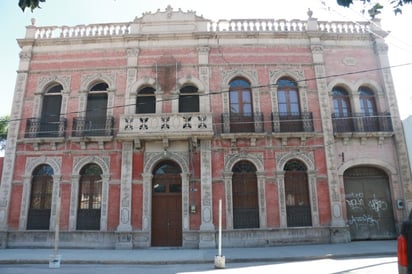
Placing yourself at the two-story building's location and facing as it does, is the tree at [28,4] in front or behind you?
in front

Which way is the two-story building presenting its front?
toward the camera
